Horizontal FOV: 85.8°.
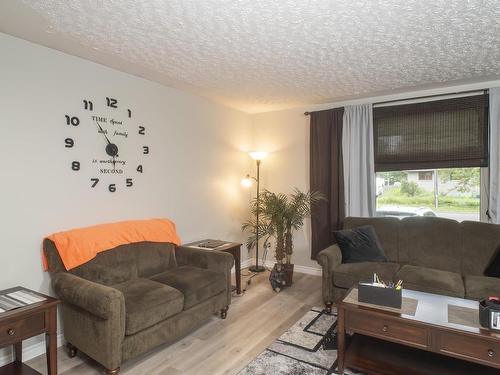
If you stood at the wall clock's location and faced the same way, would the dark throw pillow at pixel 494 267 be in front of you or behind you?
in front

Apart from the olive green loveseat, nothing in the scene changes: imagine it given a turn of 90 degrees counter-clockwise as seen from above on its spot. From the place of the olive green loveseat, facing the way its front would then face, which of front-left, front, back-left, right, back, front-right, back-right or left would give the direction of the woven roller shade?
front-right

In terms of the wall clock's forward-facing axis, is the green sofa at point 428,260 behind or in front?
in front

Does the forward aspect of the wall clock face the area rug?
yes

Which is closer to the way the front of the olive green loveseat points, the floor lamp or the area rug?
the area rug

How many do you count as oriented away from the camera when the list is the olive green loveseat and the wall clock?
0

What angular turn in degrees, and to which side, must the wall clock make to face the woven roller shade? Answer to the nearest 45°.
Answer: approximately 45° to its left

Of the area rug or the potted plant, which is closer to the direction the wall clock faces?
the area rug

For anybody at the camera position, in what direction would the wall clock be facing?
facing the viewer and to the right of the viewer

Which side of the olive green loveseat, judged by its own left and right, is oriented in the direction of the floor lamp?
left

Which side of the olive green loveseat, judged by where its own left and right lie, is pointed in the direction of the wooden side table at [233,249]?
left

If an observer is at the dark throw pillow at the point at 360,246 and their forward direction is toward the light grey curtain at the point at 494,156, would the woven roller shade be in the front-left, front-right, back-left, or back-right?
front-left

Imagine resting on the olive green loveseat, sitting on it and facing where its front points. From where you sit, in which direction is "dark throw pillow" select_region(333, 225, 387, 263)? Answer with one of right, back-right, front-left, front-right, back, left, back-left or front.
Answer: front-left

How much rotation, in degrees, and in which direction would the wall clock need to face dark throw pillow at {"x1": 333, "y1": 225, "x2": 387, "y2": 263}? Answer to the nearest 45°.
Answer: approximately 45° to its left
